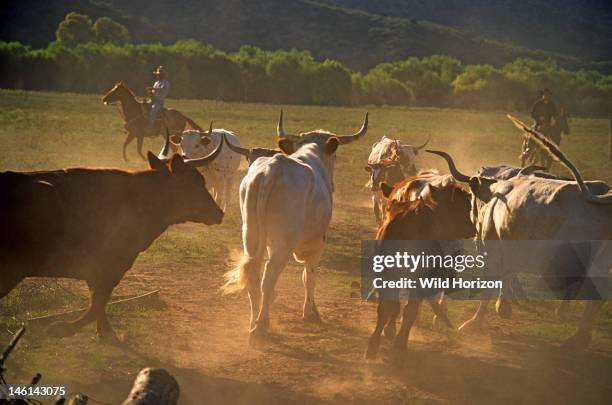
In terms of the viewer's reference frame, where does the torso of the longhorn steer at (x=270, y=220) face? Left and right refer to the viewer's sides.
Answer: facing away from the viewer and to the right of the viewer

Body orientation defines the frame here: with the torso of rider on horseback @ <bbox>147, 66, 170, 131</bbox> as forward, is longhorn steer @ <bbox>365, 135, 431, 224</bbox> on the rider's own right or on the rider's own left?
on the rider's own left

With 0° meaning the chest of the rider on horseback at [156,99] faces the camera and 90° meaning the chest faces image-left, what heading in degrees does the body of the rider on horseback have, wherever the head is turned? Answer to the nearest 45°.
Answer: approximately 90°

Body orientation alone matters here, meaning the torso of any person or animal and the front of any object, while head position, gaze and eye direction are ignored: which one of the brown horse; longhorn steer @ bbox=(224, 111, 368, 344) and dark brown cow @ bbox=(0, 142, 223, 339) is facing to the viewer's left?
the brown horse

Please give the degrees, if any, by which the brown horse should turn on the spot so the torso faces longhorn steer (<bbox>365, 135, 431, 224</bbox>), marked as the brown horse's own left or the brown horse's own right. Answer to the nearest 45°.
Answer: approximately 90° to the brown horse's own left

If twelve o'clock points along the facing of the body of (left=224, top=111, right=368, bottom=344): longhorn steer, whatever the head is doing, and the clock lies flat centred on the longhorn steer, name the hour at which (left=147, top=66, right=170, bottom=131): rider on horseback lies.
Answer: The rider on horseback is roughly at 10 o'clock from the longhorn steer.

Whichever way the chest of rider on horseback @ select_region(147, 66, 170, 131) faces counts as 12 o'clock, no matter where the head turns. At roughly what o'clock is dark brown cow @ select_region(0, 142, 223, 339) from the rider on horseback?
The dark brown cow is roughly at 9 o'clock from the rider on horseback.

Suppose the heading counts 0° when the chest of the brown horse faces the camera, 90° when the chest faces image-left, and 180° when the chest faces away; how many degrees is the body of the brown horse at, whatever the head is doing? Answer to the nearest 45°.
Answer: approximately 90°

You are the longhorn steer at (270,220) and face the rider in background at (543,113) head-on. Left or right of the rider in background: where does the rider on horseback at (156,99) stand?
left
